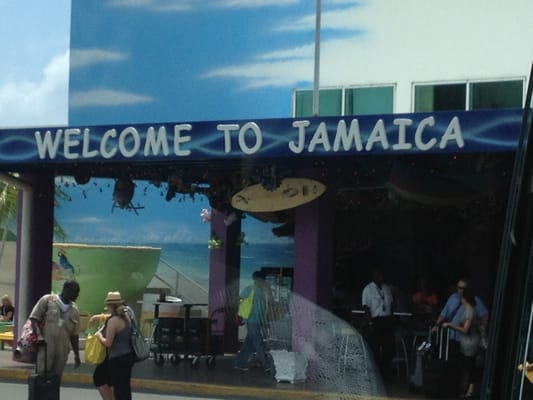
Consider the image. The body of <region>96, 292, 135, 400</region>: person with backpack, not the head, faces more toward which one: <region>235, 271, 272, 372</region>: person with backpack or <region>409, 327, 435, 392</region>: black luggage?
the person with backpack

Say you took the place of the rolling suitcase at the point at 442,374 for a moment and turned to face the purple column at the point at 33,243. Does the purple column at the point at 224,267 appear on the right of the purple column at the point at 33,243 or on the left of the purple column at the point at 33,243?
right

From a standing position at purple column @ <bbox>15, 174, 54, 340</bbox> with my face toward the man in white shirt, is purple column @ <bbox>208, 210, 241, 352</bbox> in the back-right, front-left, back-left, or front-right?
front-left

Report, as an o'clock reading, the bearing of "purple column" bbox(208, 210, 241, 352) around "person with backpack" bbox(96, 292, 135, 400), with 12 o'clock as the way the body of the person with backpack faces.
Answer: The purple column is roughly at 2 o'clock from the person with backpack.

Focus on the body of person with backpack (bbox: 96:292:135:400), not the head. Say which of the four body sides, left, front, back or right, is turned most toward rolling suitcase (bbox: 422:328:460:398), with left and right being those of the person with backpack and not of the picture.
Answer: right

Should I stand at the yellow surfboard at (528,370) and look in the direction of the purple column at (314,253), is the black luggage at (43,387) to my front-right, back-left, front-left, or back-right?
front-left

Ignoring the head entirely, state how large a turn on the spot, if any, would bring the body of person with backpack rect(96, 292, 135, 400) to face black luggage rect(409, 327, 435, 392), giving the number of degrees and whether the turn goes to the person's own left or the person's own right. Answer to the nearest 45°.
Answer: approximately 90° to the person's own right

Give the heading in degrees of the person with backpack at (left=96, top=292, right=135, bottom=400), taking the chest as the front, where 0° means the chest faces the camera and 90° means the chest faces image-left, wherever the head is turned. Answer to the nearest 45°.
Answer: approximately 135°

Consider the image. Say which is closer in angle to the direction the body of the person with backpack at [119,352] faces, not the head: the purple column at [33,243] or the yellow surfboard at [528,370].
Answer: the purple column
